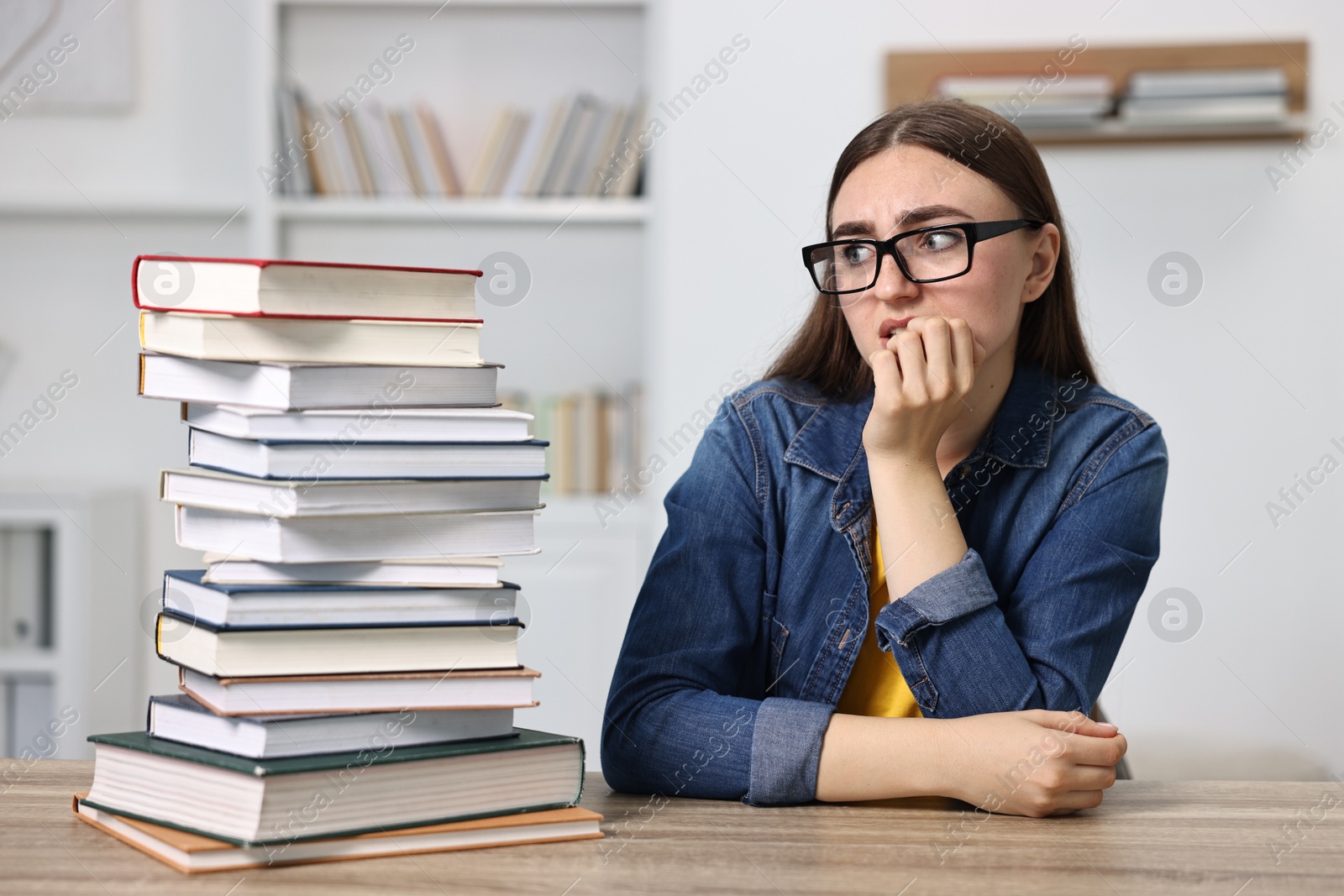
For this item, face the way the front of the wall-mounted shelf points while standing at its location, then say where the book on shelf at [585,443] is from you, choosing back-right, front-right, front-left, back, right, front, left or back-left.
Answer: right

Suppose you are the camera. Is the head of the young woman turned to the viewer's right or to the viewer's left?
to the viewer's left

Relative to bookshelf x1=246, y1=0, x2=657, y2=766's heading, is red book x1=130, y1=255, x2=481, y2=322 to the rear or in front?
in front

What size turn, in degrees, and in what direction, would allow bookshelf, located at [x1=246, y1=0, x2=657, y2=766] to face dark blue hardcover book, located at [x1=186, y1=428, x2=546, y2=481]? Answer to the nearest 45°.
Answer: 0° — it already faces it

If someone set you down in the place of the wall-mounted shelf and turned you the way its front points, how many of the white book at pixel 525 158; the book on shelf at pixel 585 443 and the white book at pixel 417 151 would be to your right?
3

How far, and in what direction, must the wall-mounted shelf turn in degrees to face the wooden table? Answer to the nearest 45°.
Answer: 0° — it already faces it

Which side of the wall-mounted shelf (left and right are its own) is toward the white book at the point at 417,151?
right

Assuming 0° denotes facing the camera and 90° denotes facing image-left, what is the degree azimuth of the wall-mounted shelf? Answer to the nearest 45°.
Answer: approximately 0°
